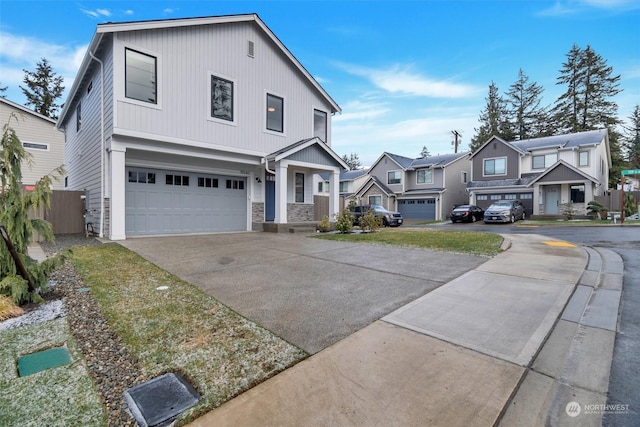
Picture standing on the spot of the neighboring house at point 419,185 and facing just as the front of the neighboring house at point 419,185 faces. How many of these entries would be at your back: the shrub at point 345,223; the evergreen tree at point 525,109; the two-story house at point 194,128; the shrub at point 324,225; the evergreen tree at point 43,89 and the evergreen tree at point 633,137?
2

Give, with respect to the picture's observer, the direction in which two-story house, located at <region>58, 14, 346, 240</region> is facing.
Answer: facing the viewer and to the right of the viewer

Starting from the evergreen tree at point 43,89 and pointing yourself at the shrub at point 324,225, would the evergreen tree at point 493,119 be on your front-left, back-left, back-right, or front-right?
front-left

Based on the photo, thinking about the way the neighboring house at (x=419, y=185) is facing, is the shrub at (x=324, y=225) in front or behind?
in front

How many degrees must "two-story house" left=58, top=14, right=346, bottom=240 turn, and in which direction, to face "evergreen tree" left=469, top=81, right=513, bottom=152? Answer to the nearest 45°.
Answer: approximately 90° to its left

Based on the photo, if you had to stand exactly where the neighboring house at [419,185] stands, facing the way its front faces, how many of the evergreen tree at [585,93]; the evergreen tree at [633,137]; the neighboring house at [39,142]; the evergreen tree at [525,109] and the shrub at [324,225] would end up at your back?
3

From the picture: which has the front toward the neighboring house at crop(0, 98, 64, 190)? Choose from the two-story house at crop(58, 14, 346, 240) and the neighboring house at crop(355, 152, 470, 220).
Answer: the neighboring house at crop(355, 152, 470, 220)

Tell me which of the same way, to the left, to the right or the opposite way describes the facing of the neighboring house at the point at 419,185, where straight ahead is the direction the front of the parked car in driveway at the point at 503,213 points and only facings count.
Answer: the same way

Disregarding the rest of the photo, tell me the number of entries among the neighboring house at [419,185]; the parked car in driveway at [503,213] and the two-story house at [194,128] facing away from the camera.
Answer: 0

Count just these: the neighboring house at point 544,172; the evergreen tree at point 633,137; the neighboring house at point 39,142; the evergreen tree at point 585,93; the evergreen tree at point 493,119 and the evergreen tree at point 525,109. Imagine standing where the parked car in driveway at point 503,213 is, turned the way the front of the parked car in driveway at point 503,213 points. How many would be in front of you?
1

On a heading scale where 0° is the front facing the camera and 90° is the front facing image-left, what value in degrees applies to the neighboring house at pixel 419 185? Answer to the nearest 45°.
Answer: approximately 45°

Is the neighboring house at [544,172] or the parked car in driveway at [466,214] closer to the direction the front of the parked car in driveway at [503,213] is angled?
the parked car in driveway

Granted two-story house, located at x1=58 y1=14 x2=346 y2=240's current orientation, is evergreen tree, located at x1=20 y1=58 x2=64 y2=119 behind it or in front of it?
behind

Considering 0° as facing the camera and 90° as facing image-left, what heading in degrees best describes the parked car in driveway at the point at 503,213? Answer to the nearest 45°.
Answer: approximately 45°

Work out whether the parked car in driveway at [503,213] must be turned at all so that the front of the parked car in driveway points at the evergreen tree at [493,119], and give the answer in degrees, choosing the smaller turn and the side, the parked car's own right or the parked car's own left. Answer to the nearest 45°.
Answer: approximately 135° to the parked car's own right

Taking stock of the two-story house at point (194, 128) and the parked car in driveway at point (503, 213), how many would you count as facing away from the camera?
0

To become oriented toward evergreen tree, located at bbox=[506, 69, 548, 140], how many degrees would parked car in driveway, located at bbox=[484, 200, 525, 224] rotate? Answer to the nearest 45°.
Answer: approximately 135° to its right
